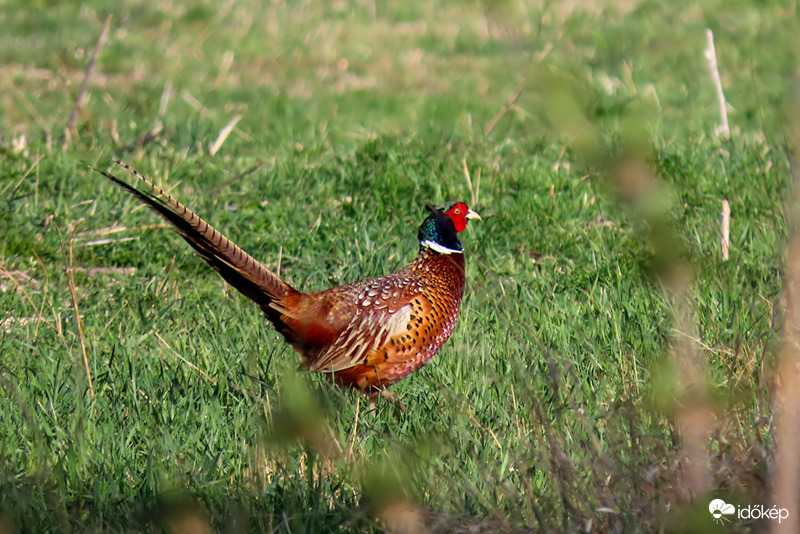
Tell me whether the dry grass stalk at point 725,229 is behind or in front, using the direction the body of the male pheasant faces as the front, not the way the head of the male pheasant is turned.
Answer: in front

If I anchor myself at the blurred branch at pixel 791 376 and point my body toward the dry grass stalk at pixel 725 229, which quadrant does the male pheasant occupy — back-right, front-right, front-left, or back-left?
front-left

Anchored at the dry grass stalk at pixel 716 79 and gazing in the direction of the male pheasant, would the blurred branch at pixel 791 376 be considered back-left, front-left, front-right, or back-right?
front-left

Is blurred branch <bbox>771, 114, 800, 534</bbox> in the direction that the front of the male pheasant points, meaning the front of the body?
no

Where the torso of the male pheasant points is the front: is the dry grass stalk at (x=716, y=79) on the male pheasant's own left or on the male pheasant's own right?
on the male pheasant's own left

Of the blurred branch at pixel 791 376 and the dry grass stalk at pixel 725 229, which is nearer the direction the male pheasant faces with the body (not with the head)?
the dry grass stalk

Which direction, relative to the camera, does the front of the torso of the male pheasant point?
to the viewer's right

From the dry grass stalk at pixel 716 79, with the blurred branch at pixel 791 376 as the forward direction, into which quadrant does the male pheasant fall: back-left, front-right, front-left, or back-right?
front-right
